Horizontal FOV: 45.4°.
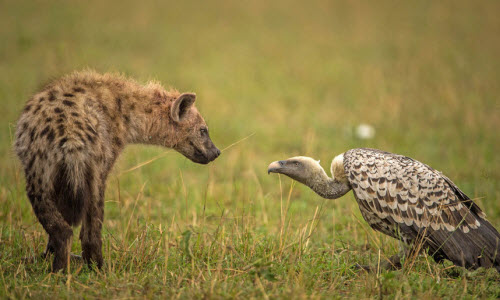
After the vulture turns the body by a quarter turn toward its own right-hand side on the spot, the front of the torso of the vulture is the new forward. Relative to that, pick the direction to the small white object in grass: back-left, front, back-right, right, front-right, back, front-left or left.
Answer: front

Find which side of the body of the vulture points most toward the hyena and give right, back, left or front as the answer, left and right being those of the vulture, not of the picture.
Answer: front

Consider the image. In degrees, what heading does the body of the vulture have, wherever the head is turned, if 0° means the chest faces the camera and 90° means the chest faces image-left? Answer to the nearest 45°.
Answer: approximately 90°
